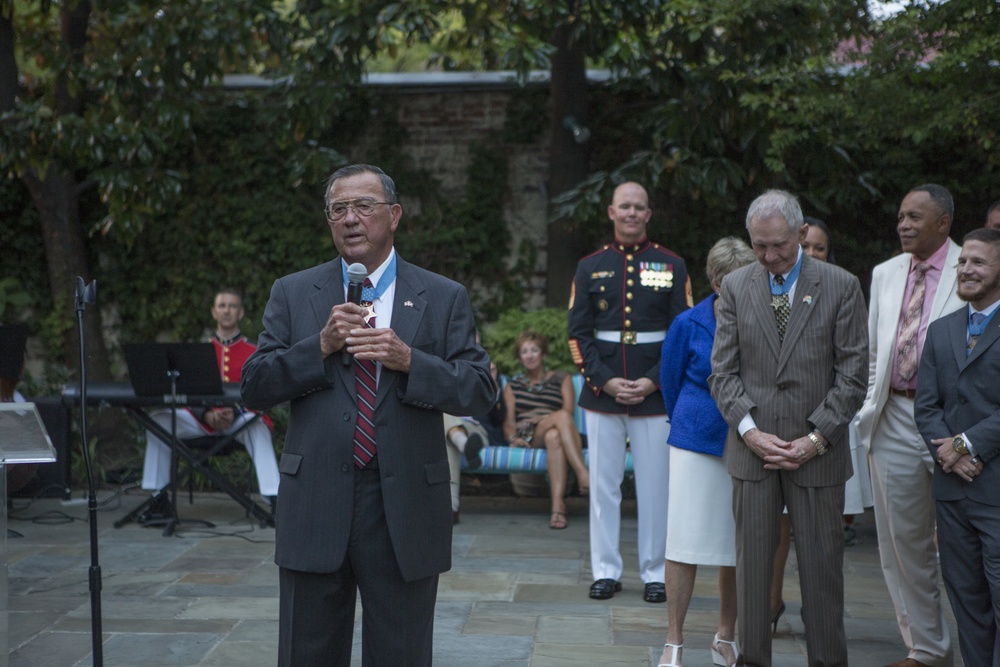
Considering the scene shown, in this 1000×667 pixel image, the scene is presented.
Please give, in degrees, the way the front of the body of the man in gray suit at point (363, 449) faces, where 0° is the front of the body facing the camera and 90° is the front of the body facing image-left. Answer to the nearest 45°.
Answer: approximately 0°

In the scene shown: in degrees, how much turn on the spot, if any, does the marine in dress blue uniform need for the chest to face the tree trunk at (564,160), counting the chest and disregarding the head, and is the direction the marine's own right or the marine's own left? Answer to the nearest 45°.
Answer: approximately 180°

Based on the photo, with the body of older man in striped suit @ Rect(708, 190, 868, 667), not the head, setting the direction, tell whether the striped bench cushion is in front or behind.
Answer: behind

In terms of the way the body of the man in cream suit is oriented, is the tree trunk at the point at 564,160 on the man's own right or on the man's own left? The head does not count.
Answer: on the man's own right

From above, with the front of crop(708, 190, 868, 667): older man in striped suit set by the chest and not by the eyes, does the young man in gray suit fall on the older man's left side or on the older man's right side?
on the older man's left side

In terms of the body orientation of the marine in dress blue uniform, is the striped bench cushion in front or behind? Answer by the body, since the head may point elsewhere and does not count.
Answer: behind

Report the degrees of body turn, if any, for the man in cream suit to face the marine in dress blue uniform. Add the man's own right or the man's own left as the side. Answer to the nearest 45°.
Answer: approximately 90° to the man's own right

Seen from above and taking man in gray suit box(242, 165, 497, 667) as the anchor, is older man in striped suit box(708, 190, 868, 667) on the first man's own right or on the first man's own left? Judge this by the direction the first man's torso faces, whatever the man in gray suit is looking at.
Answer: on the first man's own left

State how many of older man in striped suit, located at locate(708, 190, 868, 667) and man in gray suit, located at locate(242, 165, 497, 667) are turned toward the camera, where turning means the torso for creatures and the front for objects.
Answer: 2

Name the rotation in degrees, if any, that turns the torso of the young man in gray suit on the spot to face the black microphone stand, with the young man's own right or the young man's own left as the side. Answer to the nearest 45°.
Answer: approximately 45° to the young man's own right

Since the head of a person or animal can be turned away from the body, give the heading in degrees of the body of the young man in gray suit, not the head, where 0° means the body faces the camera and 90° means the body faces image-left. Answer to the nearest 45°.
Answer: approximately 45°
